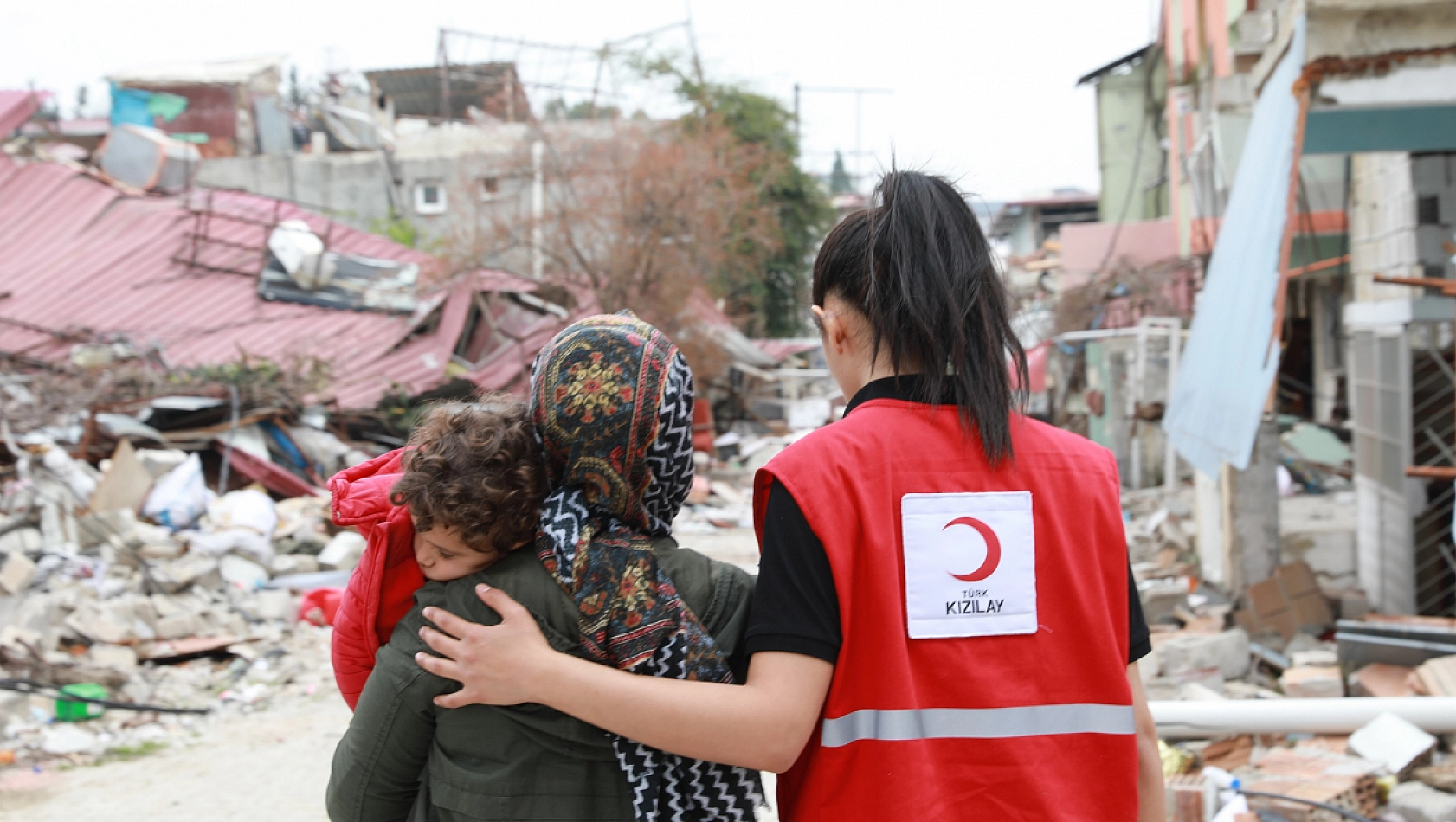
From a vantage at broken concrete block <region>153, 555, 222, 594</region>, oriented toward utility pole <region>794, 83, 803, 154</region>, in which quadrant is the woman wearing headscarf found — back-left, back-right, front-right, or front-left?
back-right

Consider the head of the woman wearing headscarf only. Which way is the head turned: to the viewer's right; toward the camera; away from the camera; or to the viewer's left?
away from the camera

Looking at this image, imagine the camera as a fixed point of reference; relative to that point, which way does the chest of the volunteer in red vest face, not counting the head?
away from the camera
